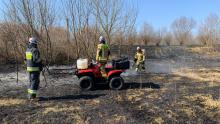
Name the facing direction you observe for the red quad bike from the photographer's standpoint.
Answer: facing to the left of the viewer

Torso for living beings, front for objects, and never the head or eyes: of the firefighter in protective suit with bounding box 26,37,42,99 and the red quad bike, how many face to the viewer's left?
1

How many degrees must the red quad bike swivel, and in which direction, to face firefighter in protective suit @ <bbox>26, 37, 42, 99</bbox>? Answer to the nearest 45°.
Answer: approximately 45° to its left
